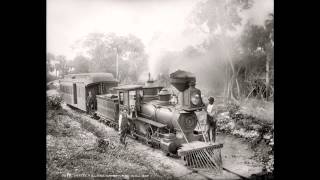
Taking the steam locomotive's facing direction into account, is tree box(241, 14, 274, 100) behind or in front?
behind

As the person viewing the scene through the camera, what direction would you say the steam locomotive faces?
facing the viewer and to the right of the viewer
